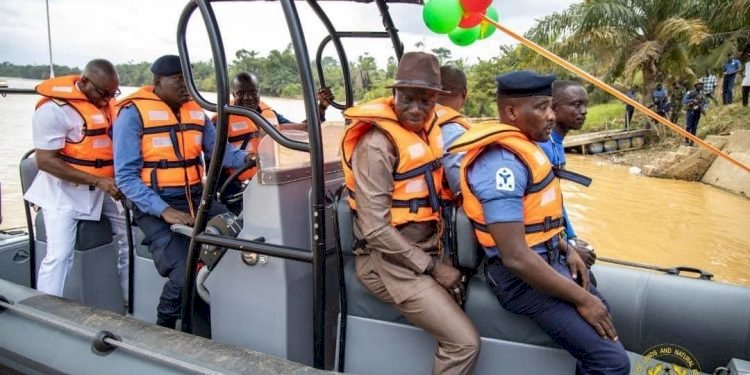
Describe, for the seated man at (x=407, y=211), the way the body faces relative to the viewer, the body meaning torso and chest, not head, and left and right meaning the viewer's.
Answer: facing the viewer and to the right of the viewer

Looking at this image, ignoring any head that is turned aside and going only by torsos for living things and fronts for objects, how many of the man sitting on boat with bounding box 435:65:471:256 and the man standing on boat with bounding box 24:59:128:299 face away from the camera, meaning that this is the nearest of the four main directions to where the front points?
0

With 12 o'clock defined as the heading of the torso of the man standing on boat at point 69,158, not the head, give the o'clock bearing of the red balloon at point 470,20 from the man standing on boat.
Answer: The red balloon is roughly at 11 o'clock from the man standing on boat.

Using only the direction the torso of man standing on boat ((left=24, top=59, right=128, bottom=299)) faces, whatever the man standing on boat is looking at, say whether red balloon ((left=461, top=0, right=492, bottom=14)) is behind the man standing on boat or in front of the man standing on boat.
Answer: in front
